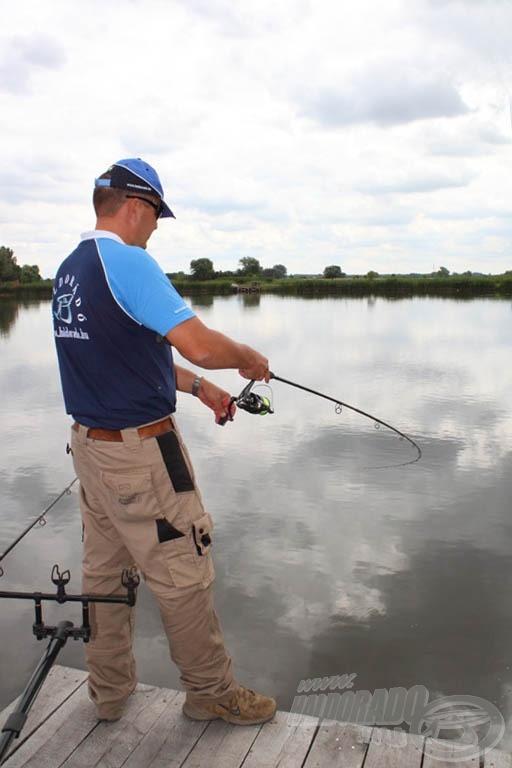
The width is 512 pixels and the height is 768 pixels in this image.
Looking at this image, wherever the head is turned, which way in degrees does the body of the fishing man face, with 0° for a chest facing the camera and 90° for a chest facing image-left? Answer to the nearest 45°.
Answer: approximately 225°
